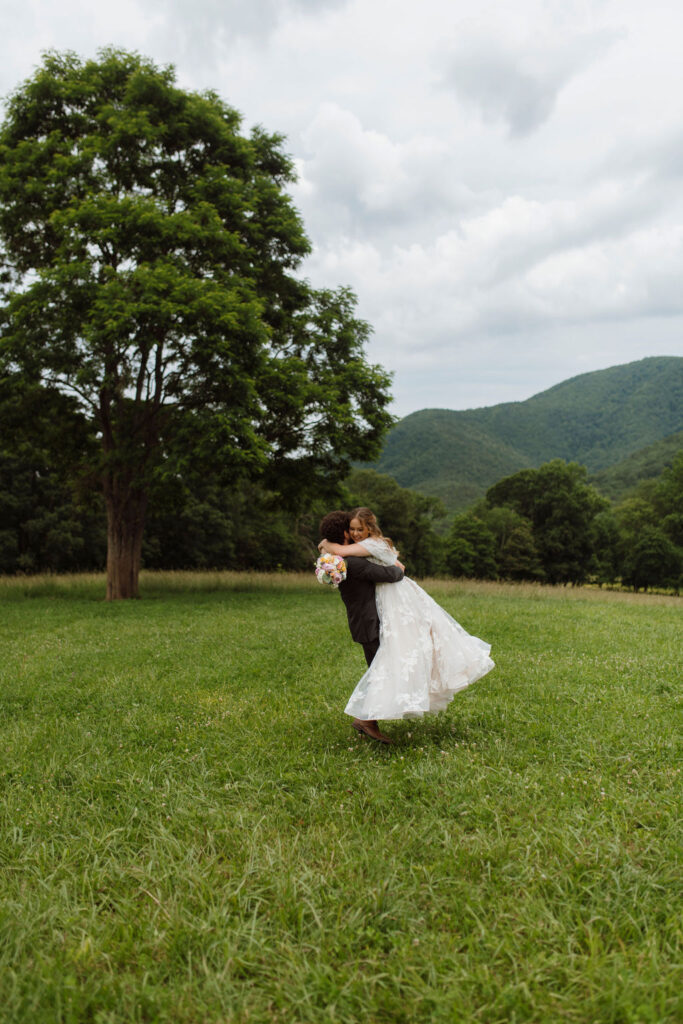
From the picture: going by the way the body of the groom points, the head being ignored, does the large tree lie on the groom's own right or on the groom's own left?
on the groom's own left

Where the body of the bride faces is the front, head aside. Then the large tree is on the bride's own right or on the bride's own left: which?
on the bride's own right
